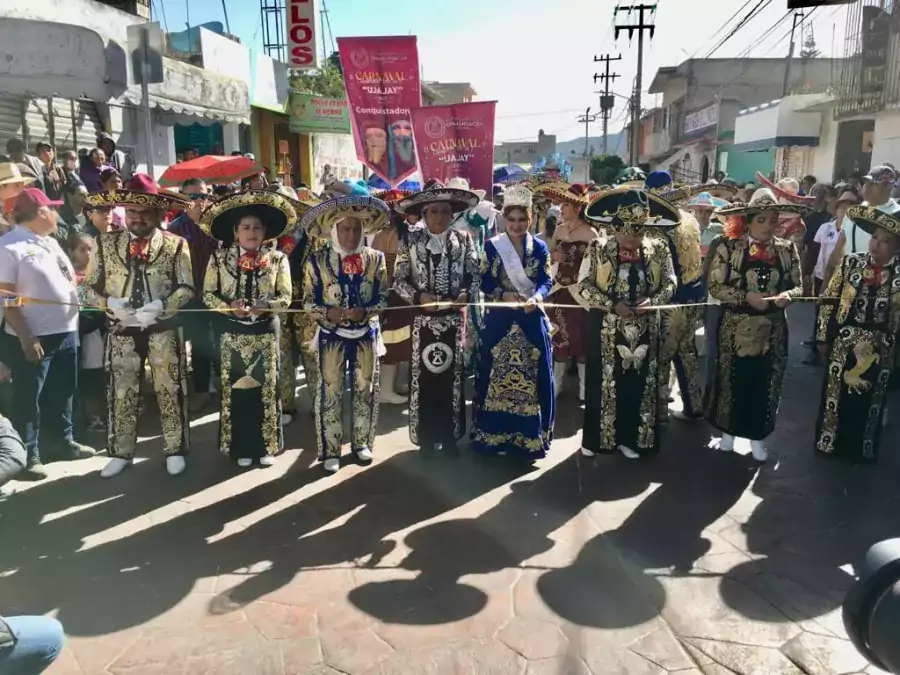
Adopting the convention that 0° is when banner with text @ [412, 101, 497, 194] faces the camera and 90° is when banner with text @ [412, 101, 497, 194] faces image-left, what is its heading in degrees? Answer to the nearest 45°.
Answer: approximately 0°

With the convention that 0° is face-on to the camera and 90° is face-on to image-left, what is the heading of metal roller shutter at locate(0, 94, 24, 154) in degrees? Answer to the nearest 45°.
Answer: approximately 315°

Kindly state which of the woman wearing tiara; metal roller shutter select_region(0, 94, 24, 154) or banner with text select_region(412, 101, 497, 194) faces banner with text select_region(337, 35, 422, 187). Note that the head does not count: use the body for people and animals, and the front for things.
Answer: the metal roller shutter

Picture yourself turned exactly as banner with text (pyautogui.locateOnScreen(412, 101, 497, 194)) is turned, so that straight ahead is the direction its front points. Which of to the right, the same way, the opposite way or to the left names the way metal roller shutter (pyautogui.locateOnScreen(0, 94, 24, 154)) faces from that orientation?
to the left

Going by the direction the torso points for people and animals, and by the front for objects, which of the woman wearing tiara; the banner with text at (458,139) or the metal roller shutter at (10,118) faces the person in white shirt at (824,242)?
the metal roller shutter

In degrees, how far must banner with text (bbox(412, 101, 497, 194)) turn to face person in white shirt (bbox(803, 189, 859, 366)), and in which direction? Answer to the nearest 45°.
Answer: approximately 90° to its left

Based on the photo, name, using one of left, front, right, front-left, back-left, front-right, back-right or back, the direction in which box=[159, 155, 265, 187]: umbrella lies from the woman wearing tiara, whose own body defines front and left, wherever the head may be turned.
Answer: back-right

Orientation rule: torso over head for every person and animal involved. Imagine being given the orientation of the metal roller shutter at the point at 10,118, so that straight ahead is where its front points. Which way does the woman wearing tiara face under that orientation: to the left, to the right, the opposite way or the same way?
to the right

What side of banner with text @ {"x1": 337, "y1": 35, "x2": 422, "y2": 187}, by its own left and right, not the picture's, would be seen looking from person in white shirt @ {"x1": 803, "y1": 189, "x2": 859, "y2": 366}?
left

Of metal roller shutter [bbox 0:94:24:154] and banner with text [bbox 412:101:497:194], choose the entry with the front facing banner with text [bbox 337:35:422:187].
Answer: the metal roller shutter
